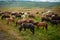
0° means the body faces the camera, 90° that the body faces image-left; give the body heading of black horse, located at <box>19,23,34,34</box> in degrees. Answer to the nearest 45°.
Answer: approximately 90°

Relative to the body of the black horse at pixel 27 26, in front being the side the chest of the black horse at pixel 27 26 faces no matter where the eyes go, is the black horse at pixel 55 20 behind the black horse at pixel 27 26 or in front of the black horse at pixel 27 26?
behind

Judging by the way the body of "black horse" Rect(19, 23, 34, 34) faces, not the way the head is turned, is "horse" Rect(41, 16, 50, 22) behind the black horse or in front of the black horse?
behind
